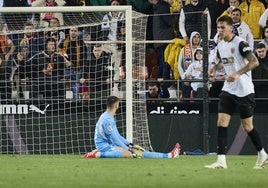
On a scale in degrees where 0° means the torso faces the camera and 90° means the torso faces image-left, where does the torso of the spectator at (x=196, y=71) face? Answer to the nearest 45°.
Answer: approximately 0°

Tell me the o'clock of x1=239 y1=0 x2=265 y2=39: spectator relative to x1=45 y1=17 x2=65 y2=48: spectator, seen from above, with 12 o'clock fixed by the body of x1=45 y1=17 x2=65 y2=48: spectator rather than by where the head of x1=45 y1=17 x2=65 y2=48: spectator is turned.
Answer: x1=239 y1=0 x2=265 y2=39: spectator is roughly at 9 o'clock from x1=45 y1=17 x2=65 y2=48: spectator.
